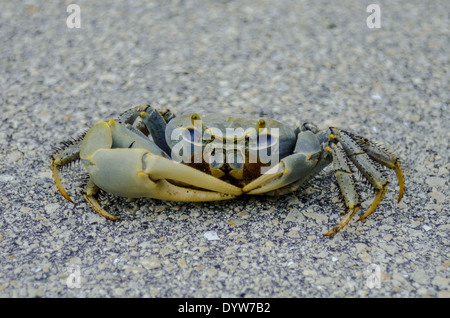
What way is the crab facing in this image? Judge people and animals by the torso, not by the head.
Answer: toward the camera

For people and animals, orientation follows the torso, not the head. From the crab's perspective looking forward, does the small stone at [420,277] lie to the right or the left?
on its left

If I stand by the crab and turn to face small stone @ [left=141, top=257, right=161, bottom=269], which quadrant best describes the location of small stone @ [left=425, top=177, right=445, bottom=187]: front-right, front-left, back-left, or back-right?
back-left

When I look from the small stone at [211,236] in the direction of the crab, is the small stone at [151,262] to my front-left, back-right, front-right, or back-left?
back-left

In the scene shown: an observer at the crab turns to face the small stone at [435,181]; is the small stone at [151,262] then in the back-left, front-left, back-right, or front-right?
back-right

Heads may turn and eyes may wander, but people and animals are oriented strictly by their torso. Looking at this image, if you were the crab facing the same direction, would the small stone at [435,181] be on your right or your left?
on your left

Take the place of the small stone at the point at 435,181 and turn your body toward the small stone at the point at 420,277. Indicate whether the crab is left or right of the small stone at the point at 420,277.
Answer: right
